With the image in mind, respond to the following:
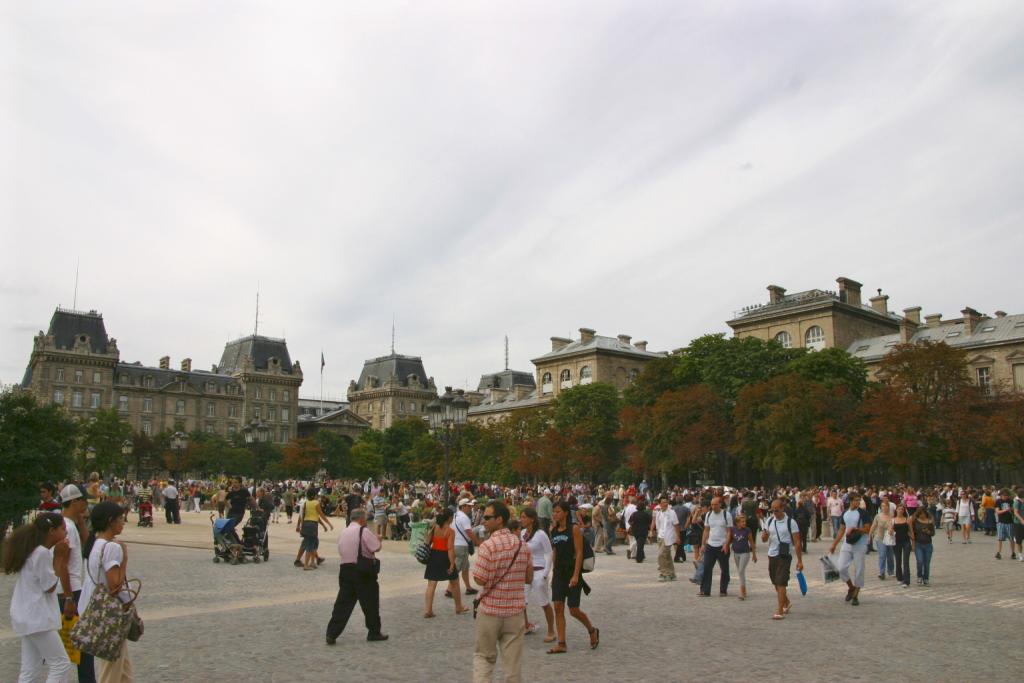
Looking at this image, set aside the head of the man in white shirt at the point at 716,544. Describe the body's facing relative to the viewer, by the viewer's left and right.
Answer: facing the viewer

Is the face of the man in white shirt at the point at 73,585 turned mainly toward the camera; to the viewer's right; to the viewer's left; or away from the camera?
to the viewer's right

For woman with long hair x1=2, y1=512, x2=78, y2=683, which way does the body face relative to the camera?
to the viewer's right

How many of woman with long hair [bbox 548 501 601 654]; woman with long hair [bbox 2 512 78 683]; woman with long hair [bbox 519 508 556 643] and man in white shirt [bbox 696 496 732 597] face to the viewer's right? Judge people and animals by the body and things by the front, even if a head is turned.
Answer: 1

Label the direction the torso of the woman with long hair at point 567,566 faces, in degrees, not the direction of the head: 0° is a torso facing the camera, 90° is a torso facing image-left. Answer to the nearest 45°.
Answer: approximately 45°

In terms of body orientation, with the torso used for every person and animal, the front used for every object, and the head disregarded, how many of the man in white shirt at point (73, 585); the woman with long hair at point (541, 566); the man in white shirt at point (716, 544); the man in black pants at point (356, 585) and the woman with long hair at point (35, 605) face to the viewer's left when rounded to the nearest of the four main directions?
1

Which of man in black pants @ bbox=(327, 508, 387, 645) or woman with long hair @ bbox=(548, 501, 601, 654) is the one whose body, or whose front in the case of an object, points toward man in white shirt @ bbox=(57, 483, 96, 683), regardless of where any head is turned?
the woman with long hair

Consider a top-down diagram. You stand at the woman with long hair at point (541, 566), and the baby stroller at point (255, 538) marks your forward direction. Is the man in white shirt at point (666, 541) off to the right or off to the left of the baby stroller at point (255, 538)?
right

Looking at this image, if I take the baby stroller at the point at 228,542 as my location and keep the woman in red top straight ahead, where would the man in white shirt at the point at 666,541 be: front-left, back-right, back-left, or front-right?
front-left

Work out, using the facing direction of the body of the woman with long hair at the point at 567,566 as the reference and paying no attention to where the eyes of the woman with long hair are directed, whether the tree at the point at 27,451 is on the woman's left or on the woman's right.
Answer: on the woman's right
